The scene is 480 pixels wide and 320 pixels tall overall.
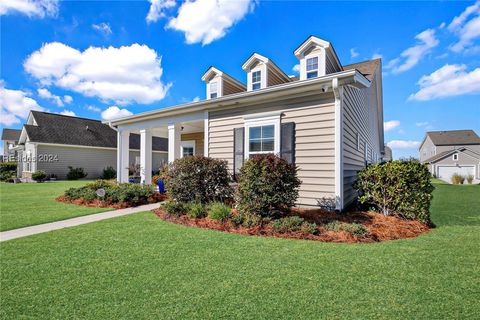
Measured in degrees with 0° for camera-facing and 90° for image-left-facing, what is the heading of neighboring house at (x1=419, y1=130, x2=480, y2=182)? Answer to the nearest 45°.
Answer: approximately 0°

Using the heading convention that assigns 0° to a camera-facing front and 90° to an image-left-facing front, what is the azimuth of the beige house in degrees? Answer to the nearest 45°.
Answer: approximately 45°

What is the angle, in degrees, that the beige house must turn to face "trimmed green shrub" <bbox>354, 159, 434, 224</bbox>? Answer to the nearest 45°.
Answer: approximately 90° to its left

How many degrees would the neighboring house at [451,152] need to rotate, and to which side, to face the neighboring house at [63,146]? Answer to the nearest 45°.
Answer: approximately 45° to its right

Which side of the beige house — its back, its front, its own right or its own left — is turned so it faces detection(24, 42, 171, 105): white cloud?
right

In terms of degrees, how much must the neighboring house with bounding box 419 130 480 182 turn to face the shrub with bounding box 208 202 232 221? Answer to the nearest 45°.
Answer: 0° — it already faces it

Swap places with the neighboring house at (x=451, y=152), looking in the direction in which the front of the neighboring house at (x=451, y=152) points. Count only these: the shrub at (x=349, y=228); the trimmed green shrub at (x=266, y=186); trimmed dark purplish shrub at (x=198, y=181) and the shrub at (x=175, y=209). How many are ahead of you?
4

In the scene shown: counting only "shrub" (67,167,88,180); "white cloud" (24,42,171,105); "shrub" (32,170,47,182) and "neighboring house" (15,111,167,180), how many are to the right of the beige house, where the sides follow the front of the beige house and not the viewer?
4

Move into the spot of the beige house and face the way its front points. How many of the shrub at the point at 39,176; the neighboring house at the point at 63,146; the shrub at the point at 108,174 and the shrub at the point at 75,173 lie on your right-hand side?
4

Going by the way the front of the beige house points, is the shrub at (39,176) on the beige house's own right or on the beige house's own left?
on the beige house's own right

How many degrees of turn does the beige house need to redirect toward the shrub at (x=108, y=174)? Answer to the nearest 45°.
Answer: approximately 90° to its right

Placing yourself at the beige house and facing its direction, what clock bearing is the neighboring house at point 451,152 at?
The neighboring house is roughly at 6 o'clock from the beige house.
